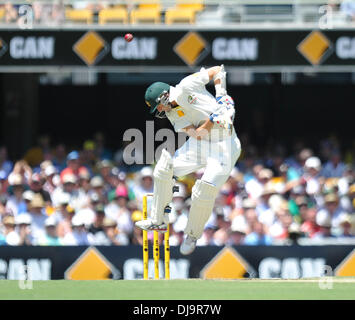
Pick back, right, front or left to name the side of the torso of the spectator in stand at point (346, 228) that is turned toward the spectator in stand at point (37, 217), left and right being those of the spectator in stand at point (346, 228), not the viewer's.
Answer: right

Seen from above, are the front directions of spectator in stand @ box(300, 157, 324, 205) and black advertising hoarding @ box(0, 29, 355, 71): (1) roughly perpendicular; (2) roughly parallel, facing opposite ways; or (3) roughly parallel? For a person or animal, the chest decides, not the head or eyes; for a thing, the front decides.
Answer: roughly parallel

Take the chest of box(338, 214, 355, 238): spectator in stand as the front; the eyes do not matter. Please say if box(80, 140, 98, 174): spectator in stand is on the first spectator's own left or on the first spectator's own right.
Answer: on the first spectator's own right

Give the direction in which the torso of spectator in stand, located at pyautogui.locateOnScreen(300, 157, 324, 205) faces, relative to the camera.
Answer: toward the camera

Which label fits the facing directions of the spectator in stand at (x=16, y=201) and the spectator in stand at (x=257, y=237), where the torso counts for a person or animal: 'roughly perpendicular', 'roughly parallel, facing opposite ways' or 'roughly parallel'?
roughly parallel

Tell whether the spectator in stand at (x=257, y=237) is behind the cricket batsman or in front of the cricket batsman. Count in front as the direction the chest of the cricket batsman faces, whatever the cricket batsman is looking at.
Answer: behind

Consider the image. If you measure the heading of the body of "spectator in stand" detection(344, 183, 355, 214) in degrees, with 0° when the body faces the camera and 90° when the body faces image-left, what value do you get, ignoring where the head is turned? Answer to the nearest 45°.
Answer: approximately 0°

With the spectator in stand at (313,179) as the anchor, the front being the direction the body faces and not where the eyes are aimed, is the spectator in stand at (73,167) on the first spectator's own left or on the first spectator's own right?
on the first spectator's own right

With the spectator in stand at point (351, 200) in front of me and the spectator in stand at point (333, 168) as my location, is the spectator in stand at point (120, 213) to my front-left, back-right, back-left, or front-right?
front-right

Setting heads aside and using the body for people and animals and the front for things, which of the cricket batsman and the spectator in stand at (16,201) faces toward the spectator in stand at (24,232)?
the spectator in stand at (16,201)

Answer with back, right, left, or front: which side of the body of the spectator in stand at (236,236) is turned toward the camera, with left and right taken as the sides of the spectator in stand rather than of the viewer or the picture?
front

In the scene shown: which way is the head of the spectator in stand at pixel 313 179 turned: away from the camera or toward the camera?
toward the camera

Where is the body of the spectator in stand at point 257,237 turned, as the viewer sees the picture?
toward the camera

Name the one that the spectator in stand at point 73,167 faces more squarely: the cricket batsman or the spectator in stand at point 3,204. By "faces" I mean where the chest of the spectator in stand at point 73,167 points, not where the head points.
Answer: the cricket batsman
